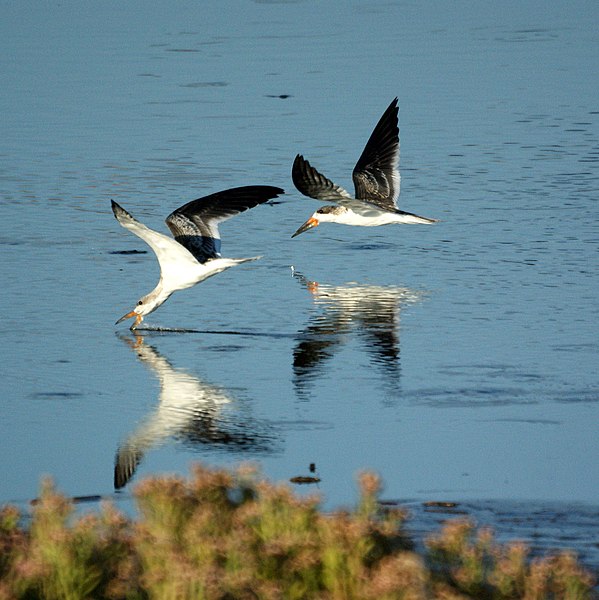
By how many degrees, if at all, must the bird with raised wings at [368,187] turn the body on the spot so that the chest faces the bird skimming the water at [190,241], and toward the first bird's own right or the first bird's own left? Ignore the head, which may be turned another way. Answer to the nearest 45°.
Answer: approximately 45° to the first bird's own left

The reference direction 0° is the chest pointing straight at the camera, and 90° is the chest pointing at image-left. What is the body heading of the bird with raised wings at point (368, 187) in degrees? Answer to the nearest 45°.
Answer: approximately 90°

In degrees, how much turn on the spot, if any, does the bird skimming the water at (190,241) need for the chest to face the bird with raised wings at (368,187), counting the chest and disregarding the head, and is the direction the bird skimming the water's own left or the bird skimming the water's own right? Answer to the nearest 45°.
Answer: approximately 135° to the bird skimming the water's own right

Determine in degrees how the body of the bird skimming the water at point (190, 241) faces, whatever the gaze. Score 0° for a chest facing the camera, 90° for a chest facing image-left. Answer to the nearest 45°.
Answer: approximately 90°

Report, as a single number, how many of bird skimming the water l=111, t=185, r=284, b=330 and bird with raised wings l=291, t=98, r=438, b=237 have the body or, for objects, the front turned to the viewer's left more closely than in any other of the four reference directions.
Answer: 2
